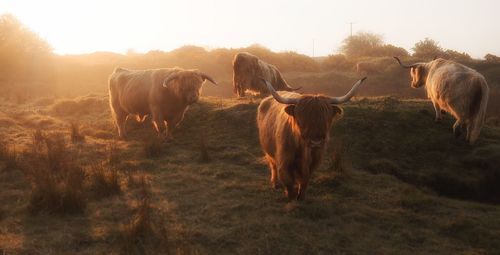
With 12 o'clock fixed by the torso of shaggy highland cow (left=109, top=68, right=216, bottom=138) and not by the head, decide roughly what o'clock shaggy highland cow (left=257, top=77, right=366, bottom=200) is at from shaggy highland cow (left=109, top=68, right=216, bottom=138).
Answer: shaggy highland cow (left=257, top=77, right=366, bottom=200) is roughly at 1 o'clock from shaggy highland cow (left=109, top=68, right=216, bottom=138).

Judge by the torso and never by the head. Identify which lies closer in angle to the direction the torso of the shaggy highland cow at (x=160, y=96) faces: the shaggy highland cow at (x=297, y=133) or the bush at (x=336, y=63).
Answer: the shaggy highland cow

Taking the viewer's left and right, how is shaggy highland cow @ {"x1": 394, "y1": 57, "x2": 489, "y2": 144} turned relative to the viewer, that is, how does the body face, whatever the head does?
facing away from the viewer and to the left of the viewer

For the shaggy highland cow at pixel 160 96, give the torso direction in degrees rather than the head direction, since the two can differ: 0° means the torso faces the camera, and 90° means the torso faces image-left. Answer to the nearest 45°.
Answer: approximately 315°

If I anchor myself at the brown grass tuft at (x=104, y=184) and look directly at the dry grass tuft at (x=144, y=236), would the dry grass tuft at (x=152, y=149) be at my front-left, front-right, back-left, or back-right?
back-left

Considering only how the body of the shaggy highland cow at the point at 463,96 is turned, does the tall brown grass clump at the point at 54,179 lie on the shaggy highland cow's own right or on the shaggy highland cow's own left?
on the shaggy highland cow's own left

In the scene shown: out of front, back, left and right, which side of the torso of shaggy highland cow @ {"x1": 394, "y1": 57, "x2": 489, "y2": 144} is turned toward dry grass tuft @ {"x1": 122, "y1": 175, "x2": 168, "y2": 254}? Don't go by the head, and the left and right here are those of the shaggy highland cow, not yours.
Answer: left
